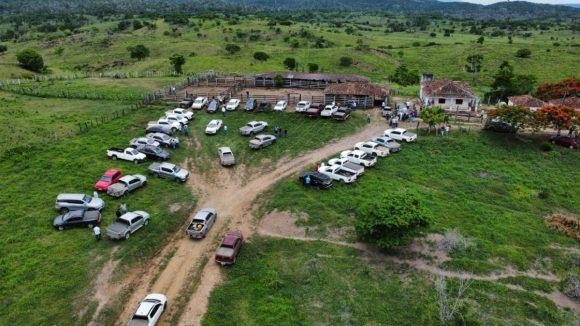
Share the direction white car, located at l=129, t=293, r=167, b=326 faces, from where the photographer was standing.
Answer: facing away from the viewer and to the right of the viewer

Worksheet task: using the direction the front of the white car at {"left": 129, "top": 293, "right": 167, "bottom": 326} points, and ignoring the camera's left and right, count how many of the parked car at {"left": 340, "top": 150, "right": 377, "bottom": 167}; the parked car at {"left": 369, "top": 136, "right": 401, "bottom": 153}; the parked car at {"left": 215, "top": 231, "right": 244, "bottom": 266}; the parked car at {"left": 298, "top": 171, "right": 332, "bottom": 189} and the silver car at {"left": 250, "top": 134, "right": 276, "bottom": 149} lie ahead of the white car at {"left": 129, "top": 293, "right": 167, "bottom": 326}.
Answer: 5

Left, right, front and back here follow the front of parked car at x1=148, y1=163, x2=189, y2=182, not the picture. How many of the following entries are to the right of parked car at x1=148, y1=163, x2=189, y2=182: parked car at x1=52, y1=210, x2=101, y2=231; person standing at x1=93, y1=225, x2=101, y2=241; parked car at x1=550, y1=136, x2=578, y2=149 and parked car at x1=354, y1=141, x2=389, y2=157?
2

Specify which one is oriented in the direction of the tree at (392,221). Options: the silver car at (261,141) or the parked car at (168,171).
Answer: the parked car

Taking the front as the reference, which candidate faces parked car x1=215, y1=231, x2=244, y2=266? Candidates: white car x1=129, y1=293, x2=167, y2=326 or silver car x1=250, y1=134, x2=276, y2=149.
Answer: the white car

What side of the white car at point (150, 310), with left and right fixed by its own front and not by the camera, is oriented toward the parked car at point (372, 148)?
front

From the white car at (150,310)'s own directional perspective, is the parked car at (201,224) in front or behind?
in front

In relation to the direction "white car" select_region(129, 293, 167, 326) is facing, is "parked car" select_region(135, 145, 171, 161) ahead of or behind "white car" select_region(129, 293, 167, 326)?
ahead

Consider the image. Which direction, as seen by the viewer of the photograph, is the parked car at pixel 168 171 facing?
facing the viewer and to the right of the viewer

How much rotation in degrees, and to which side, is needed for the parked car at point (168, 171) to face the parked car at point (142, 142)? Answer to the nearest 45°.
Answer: approximately 135° to its left

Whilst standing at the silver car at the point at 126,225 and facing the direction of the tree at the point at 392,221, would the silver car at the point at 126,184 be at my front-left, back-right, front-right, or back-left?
back-left

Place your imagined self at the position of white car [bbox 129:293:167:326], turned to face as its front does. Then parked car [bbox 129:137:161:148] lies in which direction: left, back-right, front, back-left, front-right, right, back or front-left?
front-left

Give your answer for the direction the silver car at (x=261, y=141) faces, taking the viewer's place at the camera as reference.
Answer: facing away from the viewer and to the right of the viewer

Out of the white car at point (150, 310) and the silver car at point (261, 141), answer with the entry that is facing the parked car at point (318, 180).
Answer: the white car
